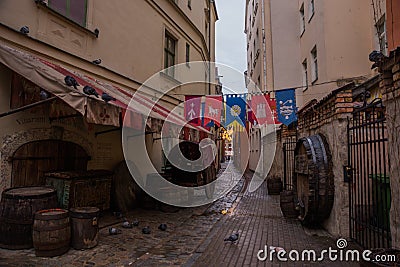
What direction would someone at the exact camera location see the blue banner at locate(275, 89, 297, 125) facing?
facing the viewer

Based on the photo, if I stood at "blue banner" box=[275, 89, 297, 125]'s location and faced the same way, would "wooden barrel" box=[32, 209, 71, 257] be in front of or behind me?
in front

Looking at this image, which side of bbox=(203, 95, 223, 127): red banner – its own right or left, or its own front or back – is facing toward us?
front

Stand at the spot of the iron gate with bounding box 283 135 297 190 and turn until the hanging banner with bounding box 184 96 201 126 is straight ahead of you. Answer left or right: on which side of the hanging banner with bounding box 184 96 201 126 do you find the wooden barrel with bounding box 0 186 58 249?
left

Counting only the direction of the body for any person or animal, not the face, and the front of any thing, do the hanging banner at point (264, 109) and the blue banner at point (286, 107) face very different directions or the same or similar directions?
same or similar directions

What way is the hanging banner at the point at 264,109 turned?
toward the camera

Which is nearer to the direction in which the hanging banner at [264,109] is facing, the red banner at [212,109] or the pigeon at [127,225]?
the pigeon

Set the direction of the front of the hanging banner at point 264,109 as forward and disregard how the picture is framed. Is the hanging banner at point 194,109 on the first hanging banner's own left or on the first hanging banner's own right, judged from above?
on the first hanging banner's own right

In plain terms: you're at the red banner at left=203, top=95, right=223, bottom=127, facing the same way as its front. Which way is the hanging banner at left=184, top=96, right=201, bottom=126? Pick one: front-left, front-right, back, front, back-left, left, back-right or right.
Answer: right

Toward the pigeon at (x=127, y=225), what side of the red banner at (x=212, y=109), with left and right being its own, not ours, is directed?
front

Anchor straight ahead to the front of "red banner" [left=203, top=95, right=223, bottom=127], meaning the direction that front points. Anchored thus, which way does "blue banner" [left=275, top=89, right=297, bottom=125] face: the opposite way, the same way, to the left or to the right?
the same way

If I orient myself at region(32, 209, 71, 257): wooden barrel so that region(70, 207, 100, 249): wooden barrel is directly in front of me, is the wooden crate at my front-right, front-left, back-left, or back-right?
front-left
